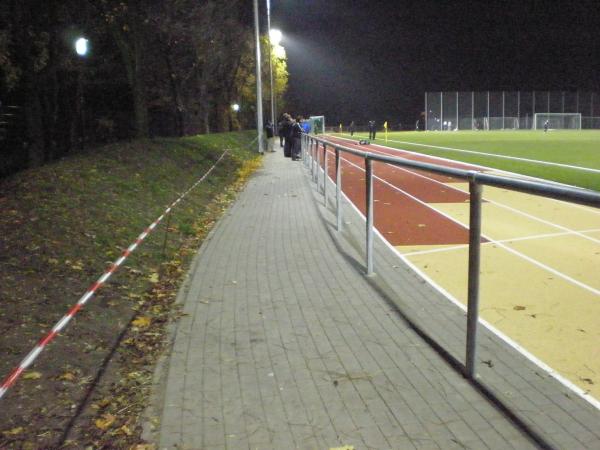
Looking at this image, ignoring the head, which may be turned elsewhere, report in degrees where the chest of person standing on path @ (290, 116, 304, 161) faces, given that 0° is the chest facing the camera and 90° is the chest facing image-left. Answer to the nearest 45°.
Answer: approximately 270°

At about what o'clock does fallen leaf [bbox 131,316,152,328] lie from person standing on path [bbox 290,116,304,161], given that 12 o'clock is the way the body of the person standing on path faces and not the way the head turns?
The fallen leaf is roughly at 3 o'clock from the person standing on path.

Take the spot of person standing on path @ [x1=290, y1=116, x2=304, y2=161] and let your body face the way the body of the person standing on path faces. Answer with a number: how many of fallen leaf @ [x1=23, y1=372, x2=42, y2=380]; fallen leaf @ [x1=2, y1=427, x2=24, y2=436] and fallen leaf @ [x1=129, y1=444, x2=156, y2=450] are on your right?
3

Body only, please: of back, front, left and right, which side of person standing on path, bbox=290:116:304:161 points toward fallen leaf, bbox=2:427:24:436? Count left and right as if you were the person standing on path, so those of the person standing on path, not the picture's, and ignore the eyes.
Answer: right

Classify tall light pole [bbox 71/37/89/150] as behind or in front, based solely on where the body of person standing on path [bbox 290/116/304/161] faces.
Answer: behind

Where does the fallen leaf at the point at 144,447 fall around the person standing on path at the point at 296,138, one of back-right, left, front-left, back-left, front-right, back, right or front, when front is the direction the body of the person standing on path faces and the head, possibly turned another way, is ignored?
right

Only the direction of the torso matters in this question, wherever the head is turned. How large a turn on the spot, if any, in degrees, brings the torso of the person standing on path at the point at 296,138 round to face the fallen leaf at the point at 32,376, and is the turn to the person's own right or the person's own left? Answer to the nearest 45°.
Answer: approximately 90° to the person's own right

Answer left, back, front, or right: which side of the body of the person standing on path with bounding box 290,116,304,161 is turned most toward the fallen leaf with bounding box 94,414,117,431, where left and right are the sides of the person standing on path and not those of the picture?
right

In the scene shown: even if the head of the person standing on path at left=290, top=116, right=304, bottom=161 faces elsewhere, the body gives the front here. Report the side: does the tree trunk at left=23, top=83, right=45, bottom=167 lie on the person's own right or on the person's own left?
on the person's own right
